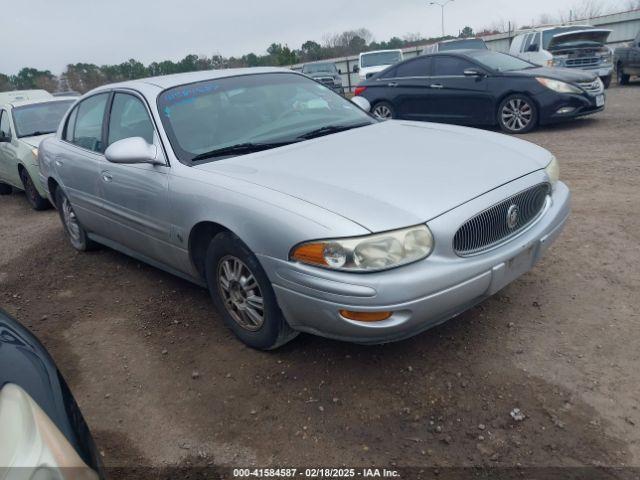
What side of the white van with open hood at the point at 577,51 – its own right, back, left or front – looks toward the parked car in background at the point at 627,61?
left

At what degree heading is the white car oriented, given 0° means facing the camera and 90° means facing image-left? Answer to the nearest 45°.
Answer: approximately 315°

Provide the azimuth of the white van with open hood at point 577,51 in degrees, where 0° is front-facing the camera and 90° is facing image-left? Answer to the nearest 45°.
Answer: approximately 315°

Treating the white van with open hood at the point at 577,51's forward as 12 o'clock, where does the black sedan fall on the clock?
The black sedan is roughly at 2 o'clock from the white van with open hood.

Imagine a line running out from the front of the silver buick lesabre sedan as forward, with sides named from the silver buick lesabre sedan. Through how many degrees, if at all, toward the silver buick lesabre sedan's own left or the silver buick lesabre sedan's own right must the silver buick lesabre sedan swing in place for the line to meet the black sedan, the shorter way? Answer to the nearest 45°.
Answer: approximately 90° to the silver buick lesabre sedan's own left

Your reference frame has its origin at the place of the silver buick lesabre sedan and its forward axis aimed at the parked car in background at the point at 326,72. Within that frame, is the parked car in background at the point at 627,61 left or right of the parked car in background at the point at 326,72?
right

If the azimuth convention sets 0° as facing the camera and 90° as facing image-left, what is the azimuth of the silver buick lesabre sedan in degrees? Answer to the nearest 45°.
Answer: approximately 315°
